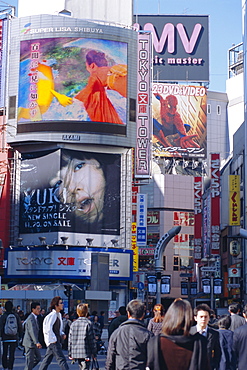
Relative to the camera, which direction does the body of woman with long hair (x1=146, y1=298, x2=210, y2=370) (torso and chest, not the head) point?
away from the camera

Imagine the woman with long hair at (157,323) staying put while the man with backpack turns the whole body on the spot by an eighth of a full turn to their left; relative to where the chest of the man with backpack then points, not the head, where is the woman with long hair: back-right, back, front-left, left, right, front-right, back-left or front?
back

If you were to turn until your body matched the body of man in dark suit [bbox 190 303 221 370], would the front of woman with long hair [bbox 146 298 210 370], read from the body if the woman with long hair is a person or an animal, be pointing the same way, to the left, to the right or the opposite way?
the opposite way

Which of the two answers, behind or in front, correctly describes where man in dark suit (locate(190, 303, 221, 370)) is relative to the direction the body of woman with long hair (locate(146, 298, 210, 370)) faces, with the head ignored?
in front

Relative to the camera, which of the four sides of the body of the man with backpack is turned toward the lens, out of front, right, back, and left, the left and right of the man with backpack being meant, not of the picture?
back

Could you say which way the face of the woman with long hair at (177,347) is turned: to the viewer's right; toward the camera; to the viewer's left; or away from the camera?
away from the camera

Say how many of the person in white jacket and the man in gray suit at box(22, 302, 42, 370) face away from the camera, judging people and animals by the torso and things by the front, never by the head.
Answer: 0
